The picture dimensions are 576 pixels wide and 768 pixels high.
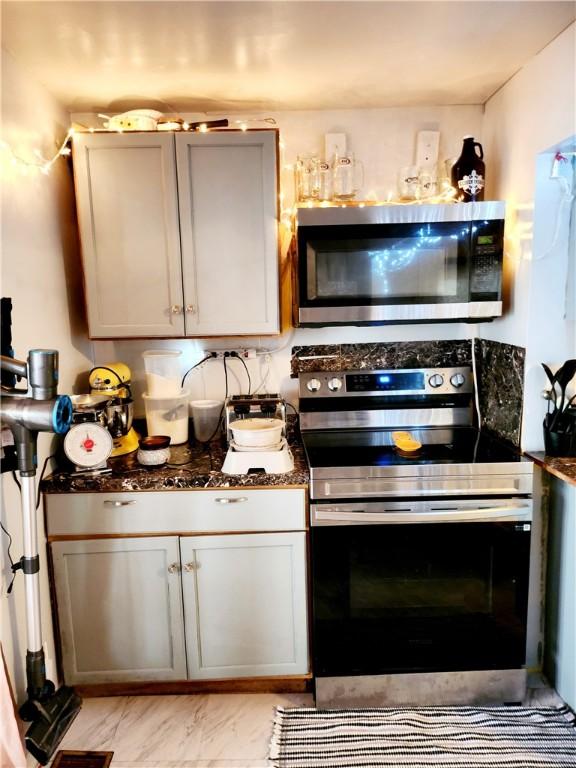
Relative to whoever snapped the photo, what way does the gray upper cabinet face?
facing the viewer

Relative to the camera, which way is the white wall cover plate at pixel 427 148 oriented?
toward the camera

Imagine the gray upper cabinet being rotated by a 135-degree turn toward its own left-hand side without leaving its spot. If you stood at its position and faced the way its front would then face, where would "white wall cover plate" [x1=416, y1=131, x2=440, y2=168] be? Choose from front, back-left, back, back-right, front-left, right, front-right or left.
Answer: front-right

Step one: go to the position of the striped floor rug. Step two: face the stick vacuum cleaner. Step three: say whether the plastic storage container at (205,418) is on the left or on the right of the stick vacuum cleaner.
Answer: right

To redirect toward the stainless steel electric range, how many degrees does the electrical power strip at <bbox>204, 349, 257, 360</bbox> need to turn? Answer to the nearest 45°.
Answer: approximately 45° to its left

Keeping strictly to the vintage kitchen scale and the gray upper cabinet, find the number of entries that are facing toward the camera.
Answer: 2

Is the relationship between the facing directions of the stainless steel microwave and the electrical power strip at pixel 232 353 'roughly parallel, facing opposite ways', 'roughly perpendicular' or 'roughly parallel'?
roughly parallel

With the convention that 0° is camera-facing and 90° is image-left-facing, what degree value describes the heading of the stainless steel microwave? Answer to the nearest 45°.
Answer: approximately 0°
